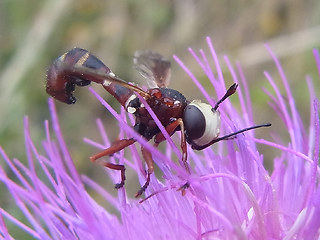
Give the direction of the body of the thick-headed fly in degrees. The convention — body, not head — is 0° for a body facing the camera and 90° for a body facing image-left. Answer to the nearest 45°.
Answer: approximately 270°
